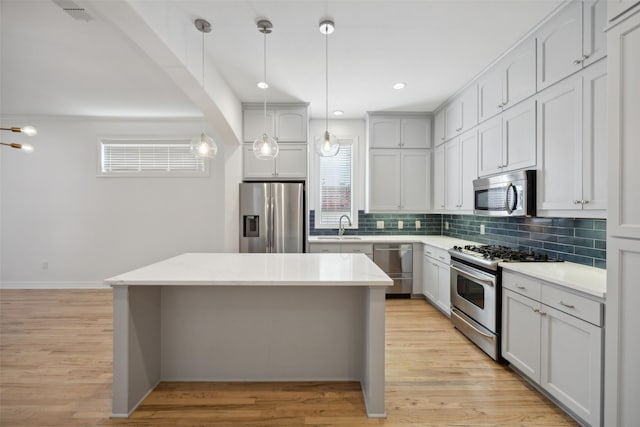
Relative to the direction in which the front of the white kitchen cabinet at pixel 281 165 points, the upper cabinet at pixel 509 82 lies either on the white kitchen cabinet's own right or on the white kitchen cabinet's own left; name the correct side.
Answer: on the white kitchen cabinet's own left

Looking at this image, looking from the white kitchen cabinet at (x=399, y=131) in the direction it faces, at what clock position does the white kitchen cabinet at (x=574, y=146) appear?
the white kitchen cabinet at (x=574, y=146) is roughly at 11 o'clock from the white kitchen cabinet at (x=399, y=131).

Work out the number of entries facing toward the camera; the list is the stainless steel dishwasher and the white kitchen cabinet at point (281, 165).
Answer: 2

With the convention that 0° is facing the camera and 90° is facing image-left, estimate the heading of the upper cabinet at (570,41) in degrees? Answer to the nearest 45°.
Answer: approximately 45°

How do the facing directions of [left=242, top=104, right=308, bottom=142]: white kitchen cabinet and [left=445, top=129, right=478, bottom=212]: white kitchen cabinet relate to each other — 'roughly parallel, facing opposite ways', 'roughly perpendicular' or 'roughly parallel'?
roughly perpendicular

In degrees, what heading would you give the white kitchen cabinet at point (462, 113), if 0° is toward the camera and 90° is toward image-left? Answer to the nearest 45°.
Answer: approximately 45°

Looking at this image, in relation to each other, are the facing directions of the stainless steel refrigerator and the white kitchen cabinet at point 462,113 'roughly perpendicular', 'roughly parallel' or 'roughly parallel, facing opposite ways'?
roughly perpendicular

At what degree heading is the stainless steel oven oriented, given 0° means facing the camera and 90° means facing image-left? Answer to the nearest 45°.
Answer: approximately 45°

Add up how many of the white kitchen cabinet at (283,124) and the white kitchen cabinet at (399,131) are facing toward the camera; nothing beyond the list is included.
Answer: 2
